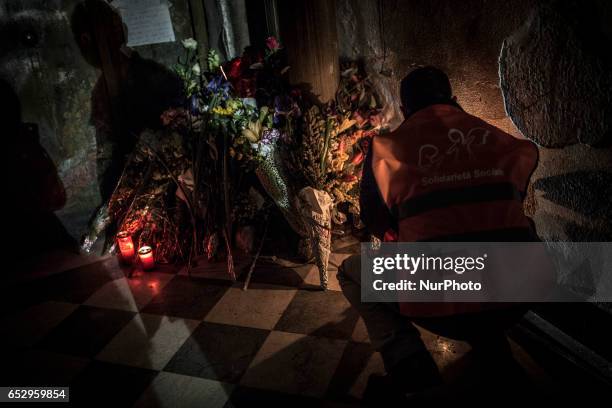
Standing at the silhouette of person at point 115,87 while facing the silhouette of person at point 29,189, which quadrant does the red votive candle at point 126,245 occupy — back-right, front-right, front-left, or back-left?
front-left

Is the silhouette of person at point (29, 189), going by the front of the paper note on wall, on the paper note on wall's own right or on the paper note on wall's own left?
on the paper note on wall's own right

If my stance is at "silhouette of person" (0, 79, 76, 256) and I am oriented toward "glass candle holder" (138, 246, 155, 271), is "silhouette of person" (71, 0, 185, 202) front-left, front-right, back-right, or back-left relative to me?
front-left

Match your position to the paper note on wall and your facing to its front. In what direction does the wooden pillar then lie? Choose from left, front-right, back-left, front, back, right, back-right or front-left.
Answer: front-left

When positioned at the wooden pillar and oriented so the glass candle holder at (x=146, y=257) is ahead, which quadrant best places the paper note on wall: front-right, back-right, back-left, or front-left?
front-right

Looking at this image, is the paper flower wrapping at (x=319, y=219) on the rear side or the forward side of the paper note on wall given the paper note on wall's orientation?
on the forward side

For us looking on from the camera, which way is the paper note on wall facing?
facing the viewer
